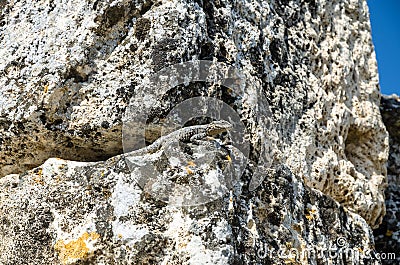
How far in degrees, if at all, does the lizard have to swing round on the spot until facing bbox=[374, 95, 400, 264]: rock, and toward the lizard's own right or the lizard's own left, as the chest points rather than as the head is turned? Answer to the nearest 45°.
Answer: approximately 45° to the lizard's own left

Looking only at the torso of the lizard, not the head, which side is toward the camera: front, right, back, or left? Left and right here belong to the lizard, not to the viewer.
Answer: right
